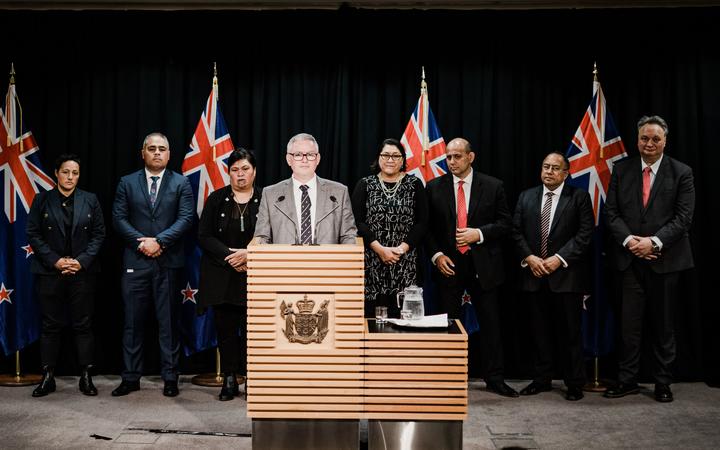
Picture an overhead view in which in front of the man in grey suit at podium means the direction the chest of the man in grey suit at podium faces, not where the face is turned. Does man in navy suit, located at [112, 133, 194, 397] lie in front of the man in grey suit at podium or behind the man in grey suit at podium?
behind

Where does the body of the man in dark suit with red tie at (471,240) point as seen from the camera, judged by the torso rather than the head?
toward the camera

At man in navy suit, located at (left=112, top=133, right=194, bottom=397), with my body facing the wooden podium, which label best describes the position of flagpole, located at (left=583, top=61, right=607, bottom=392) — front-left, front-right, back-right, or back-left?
front-left

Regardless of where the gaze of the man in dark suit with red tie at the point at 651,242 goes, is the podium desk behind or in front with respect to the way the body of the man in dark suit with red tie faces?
in front

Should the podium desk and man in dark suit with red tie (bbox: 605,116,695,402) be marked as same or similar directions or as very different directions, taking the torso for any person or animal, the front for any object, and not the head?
same or similar directions

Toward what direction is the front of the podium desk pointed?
toward the camera

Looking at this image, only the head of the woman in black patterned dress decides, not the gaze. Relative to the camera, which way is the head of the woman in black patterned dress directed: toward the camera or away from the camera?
toward the camera

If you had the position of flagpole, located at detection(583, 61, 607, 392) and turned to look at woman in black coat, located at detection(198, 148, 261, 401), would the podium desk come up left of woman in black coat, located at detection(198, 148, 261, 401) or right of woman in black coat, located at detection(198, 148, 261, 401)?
left

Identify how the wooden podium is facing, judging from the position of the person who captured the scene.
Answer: facing the viewer

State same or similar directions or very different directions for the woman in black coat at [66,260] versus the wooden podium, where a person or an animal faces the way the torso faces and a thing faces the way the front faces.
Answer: same or similar directions

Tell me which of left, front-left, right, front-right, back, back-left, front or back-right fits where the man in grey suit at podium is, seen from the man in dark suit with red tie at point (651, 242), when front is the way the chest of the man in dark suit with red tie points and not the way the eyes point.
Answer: front-right

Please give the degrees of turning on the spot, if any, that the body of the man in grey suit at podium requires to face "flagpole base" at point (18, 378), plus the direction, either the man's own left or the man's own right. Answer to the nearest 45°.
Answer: approximately 135° to the man's own right

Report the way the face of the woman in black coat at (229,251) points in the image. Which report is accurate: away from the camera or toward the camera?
toward the camera

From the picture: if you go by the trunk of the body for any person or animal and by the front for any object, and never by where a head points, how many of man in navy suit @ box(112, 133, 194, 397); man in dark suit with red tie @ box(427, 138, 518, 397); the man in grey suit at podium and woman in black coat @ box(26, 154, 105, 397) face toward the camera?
4

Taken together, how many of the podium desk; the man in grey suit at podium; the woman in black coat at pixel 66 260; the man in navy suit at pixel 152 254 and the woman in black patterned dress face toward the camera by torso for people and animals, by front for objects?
5

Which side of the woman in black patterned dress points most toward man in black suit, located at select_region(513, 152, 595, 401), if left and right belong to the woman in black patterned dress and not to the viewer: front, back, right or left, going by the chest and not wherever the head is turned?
left

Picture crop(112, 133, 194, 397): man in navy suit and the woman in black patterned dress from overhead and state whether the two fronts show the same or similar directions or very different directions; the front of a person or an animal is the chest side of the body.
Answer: same or similar directions

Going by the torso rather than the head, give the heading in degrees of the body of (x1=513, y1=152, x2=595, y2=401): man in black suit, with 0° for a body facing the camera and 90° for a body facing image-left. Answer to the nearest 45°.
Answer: approximately 45°
